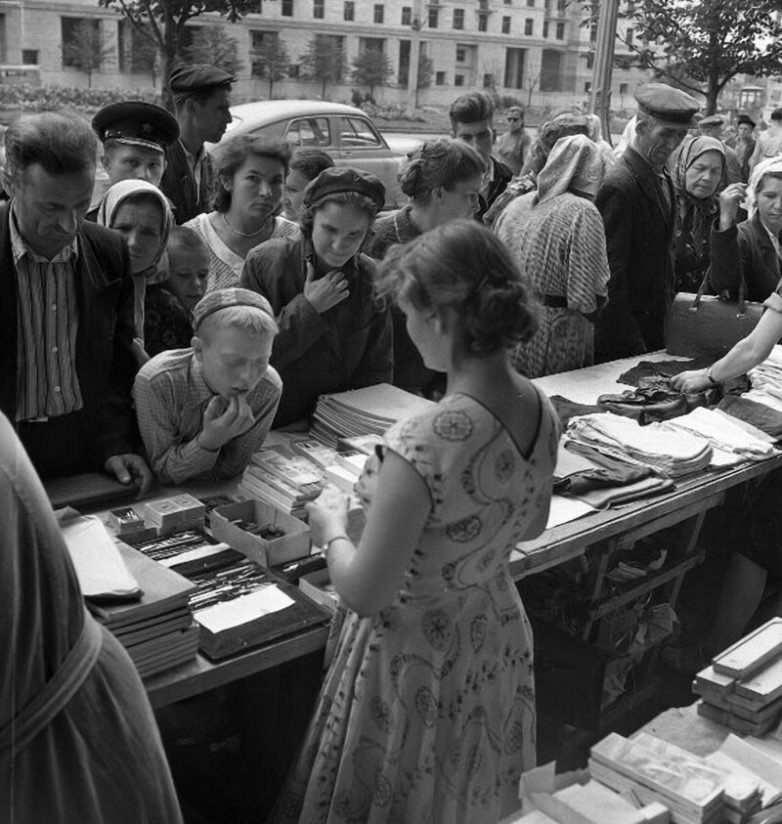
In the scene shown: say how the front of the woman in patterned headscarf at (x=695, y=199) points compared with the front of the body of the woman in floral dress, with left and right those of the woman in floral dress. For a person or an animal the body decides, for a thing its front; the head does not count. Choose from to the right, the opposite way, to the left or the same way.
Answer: the opposite way

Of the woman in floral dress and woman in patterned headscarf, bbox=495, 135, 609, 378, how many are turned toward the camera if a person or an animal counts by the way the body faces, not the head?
0

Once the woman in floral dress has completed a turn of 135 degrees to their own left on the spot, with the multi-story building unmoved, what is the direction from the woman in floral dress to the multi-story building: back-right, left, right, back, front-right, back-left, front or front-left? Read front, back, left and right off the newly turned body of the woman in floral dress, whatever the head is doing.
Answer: back

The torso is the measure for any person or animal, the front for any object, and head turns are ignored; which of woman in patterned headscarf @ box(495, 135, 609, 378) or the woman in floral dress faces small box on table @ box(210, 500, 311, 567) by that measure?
the woman in floral dress

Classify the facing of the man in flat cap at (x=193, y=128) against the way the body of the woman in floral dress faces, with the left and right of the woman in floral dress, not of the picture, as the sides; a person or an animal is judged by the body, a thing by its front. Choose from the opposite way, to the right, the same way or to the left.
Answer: the opposite way

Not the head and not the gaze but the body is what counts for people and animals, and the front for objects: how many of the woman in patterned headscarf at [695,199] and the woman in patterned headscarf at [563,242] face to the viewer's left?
0

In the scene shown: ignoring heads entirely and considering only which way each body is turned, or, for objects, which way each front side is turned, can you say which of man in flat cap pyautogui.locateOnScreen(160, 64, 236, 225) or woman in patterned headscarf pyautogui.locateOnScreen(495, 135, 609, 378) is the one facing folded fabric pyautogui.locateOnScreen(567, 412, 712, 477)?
the man in flat cap

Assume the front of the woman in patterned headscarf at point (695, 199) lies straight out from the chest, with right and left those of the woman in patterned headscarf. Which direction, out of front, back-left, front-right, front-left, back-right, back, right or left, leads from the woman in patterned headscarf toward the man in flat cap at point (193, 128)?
right

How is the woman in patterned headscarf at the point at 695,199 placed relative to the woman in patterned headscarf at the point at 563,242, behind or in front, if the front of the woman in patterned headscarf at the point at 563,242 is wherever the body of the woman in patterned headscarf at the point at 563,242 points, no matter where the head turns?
in front

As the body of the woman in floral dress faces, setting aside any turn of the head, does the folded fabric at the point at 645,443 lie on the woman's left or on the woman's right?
on the woman's right

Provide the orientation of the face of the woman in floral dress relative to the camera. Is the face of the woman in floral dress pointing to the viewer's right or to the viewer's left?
to the viewer's left

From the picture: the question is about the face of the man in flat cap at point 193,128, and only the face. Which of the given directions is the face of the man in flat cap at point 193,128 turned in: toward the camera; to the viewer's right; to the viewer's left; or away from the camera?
to the viewer's right

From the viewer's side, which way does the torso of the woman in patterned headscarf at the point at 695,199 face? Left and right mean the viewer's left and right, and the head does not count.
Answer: facing the viewer and to the right of the viewer

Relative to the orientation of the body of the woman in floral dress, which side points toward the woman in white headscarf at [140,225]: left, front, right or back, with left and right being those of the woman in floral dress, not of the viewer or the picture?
front

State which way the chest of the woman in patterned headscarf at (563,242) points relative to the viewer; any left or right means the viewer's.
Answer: facing away from the viewer and to the right of the viewer

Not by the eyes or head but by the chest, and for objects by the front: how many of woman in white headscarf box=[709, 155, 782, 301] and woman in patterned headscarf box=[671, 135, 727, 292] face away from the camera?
0

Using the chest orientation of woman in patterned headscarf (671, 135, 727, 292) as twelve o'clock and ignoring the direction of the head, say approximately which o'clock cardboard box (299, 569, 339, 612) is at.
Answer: The cardboard box is roughly at 2 o'clock from the woman in patterned headscarf.
